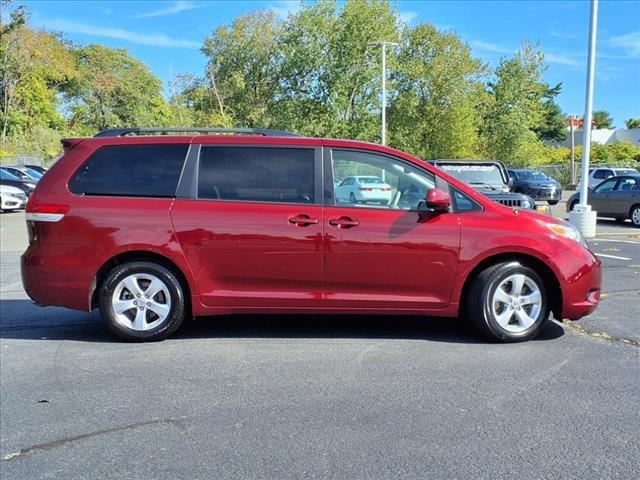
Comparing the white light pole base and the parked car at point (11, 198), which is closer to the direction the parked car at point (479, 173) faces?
the white light pole base

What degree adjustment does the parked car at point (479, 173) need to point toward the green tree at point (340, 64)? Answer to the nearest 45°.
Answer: approximately 135° to its left

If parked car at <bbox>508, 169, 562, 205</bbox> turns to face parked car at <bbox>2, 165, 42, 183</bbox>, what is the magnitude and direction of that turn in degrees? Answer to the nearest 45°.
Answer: approximately 90° to its right

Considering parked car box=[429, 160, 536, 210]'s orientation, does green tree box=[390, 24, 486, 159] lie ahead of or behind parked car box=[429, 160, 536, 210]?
behind

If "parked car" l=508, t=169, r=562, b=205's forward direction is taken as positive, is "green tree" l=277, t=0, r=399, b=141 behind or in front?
behind

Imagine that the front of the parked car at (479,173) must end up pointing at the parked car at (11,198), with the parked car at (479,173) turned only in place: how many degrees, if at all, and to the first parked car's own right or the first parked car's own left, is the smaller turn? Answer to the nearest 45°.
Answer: approximately 135° to the first parked car's own right

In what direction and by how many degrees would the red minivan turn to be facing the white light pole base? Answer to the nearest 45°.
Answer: approximately 45° to its left

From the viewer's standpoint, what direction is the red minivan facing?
to the viewer's right

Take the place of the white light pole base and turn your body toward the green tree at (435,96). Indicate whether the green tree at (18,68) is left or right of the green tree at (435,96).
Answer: left
